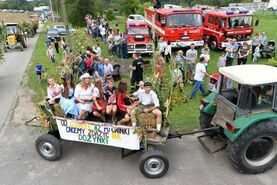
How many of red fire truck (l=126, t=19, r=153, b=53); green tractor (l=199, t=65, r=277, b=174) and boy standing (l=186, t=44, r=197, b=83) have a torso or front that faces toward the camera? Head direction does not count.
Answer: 2

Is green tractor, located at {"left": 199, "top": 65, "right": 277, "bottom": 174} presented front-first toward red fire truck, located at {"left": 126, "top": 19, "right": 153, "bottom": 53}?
no

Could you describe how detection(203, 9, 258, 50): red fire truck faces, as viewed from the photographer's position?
facing the viewer and to the right of the viewer

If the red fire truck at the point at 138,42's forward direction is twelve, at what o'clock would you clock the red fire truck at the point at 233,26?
the red fire truck at the point at 233,26 is roughly at 9 o'clock from the red fire truck at the point at 138,42.

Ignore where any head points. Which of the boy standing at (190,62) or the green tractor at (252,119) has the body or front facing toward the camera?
the boy standing

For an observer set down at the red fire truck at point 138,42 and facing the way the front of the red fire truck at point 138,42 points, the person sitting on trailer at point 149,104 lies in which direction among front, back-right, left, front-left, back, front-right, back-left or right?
front

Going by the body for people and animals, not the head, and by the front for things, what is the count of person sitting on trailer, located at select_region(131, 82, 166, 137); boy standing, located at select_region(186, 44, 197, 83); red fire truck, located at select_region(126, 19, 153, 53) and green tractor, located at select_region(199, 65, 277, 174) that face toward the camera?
3

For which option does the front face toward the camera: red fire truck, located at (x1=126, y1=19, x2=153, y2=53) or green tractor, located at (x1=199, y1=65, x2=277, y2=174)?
the red fire truck

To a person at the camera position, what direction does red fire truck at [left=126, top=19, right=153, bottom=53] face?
facing the viewer

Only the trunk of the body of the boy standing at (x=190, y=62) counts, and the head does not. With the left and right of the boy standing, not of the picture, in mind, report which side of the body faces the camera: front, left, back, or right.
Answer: front

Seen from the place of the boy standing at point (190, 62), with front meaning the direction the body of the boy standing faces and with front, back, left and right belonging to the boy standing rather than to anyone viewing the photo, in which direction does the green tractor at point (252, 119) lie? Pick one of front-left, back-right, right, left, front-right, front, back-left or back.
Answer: front

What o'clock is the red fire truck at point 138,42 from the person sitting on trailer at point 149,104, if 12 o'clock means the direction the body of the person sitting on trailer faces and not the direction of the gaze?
The red fire truck is roughly at 6 o'clock from the person sitting on trailer.

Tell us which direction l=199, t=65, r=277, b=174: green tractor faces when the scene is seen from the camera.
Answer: facing away from the viewer and to the right of the viewer

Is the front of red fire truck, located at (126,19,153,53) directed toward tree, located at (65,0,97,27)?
no

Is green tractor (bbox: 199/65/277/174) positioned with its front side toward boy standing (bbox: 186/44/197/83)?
no

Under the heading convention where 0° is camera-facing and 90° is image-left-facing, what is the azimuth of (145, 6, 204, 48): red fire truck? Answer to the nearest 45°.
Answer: approximately 315°

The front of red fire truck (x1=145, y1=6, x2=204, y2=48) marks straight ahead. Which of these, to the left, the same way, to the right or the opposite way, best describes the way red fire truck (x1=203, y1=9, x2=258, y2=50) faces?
the same way

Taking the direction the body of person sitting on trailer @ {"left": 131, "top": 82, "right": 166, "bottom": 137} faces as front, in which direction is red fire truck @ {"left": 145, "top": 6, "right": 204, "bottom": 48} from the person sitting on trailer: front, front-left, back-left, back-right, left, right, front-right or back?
back

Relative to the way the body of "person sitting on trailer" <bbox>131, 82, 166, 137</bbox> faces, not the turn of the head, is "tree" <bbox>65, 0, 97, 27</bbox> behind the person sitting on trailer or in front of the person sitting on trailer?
behind

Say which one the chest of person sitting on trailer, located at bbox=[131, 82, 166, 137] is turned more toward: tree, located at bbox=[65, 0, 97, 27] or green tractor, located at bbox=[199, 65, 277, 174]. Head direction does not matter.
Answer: the green tractor

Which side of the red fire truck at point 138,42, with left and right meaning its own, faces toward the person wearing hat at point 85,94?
front

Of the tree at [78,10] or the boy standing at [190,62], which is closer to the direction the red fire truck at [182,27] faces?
the boy standing
